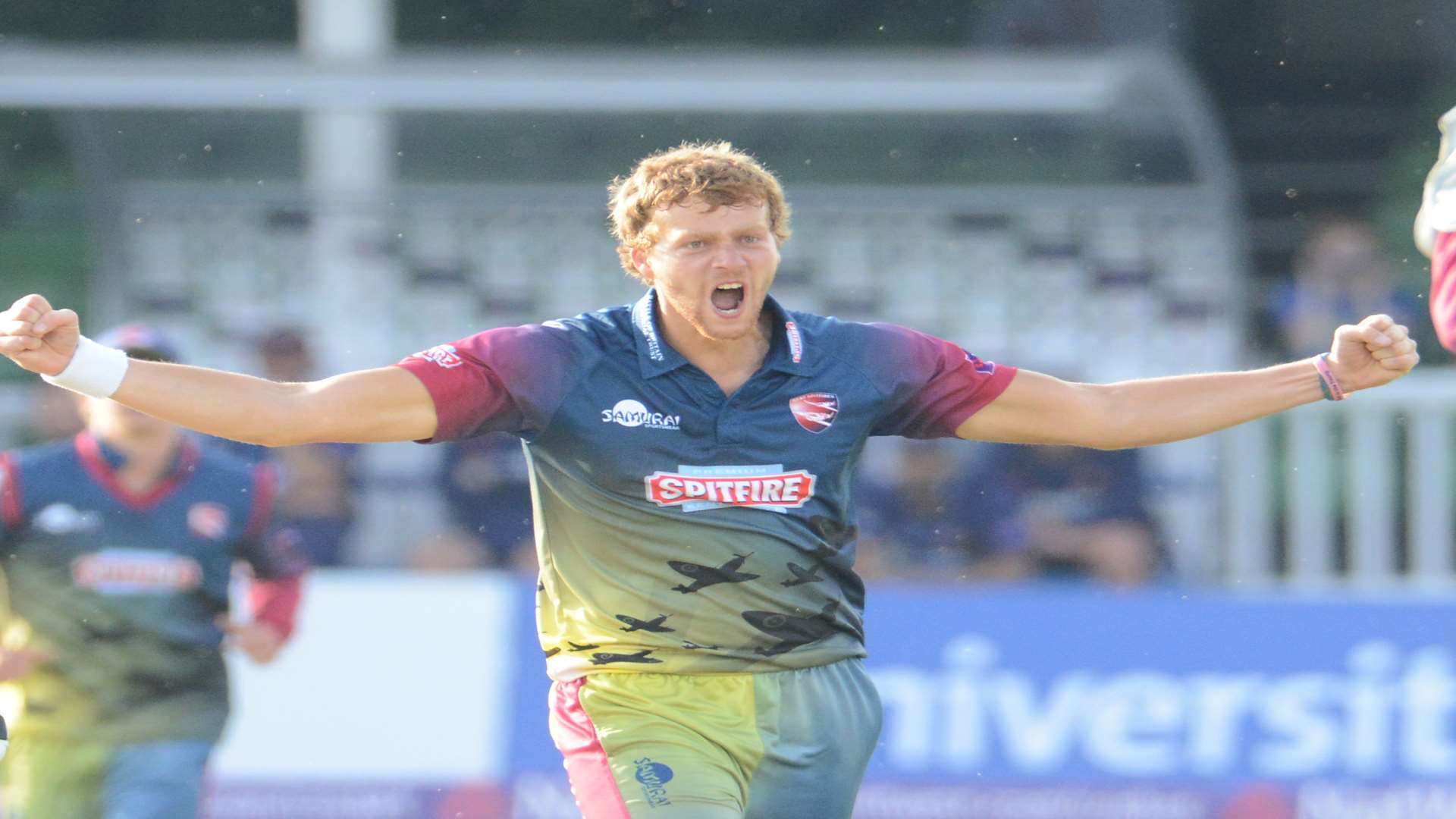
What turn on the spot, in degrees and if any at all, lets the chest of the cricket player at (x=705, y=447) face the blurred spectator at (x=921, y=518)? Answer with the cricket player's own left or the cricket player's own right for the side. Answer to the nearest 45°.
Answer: approximately 180°

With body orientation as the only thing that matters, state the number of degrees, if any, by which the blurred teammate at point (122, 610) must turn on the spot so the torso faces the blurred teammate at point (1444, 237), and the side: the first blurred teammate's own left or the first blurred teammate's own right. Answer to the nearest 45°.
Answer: approximately 45° to the first blurred teammate's own left

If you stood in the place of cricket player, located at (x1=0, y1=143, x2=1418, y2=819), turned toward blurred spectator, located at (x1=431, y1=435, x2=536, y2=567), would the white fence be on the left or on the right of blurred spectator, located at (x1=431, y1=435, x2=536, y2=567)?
right

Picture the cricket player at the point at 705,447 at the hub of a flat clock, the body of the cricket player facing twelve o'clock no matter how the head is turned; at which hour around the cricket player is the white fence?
The white fence is roughly at 7 o'clock from the cricket player.

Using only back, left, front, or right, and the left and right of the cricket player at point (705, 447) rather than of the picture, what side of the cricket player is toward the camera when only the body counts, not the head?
front

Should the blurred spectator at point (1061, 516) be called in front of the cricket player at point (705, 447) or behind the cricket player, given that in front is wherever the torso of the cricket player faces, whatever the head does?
behind

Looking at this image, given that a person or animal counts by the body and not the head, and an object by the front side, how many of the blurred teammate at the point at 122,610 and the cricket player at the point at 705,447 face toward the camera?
2

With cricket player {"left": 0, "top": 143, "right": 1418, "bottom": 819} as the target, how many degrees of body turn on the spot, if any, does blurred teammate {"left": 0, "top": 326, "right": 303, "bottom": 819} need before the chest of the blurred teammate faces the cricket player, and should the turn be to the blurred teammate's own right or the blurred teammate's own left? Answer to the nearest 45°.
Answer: approximately 45° to the blurred teammate's own left
